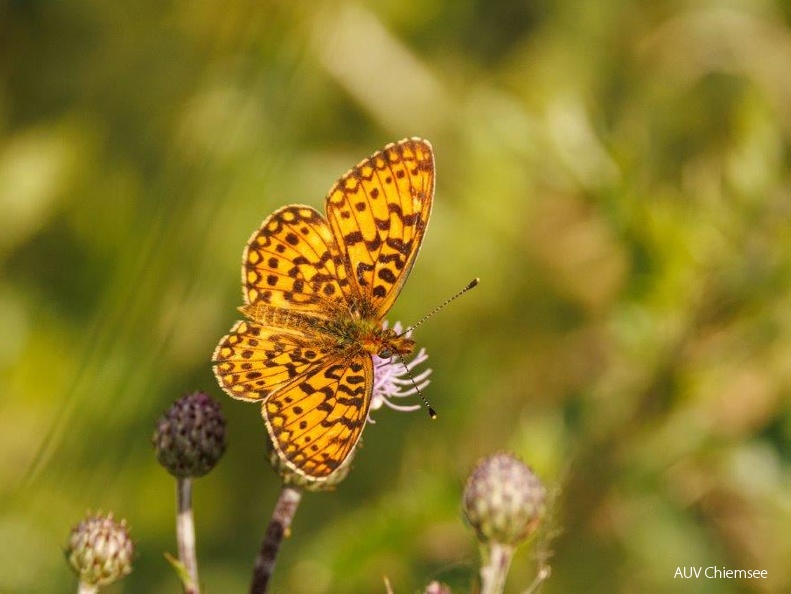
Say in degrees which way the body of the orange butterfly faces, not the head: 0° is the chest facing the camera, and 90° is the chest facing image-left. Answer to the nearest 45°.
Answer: approximately 270°

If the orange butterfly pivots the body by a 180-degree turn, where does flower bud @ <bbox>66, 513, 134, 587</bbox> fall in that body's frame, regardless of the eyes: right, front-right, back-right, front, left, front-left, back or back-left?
front
